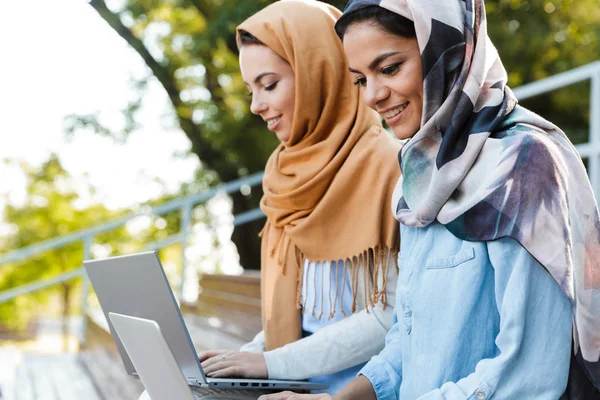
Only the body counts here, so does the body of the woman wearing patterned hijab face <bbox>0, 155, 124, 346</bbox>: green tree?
no

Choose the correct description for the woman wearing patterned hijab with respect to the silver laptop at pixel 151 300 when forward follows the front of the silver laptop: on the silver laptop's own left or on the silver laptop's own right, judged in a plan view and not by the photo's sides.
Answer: on the silver laptop's own right

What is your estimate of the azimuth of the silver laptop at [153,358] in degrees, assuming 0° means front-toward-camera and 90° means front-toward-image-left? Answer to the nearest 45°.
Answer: approximately 225°

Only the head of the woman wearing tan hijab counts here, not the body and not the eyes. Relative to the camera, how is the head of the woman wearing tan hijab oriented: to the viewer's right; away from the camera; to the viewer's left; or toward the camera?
to the viewer's left

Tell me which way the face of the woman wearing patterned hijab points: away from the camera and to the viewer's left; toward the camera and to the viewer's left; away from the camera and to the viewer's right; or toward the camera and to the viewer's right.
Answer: toward the camera and to the viewer's left

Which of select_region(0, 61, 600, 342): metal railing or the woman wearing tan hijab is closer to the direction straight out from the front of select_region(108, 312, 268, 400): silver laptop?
the woman wearing tan hijab

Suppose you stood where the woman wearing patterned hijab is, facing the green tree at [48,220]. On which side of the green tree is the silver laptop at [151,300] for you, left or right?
left

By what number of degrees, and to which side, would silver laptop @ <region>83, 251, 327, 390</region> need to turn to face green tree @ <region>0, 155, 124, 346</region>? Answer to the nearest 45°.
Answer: approximately 45° to its left

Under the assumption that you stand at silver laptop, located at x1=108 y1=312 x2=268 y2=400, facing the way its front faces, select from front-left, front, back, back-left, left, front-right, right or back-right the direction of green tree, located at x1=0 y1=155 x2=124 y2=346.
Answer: front-left

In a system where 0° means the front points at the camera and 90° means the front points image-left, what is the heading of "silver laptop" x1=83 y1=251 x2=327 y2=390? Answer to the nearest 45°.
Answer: approximately 225°

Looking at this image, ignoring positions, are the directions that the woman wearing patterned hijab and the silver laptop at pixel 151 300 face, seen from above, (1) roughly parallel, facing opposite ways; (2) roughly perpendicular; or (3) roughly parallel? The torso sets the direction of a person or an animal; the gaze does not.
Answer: roughly parallel, facing opposite ways

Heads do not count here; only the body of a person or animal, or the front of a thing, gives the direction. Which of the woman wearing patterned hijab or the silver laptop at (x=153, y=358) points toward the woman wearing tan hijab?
the silver laptop

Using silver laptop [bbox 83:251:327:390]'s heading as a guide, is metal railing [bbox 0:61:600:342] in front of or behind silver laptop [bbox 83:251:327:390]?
in front

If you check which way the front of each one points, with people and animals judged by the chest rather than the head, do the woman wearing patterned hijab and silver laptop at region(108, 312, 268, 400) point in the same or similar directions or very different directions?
very different directions
